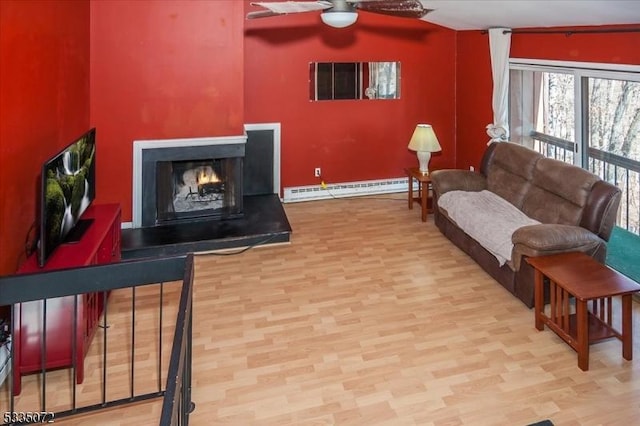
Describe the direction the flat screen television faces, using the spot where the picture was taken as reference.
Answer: facing the viewer and to the right of the viewer

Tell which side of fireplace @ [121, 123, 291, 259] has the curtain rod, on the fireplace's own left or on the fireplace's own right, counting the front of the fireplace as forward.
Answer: on the fireplace's own left

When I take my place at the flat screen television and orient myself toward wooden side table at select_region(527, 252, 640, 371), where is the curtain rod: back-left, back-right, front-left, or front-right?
front-left

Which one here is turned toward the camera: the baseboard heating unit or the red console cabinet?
the baseboard heating unit

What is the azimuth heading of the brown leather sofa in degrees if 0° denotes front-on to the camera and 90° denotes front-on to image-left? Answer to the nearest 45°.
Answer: approximately 45°

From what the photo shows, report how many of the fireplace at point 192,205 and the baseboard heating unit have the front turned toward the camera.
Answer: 2

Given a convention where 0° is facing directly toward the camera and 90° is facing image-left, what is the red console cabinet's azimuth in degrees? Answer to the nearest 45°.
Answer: approximately 270°

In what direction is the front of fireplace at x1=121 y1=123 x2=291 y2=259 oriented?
toward the camera

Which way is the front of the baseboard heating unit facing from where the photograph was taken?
facing the viewer
